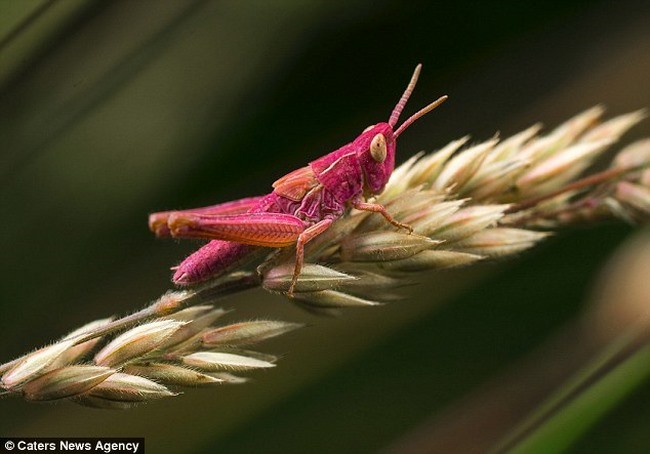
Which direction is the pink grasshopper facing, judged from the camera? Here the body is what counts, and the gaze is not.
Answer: to the viewer's right
